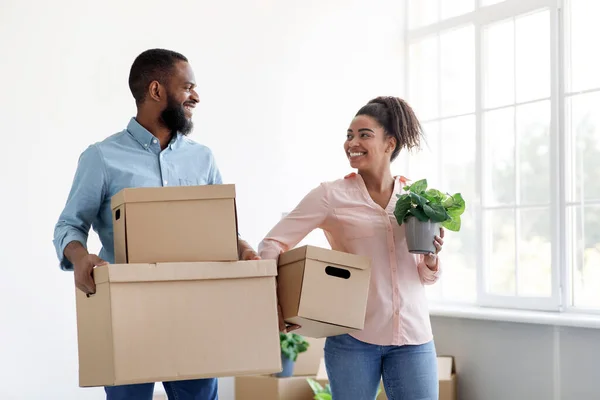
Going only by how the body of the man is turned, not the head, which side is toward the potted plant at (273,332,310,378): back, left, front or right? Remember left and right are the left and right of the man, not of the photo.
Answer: left

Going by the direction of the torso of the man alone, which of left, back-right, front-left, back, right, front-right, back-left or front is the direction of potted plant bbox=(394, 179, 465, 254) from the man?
front-left

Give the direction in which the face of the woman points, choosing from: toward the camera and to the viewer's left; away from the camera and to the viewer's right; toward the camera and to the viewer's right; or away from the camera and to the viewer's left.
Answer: toward the camera and to the viewer's left

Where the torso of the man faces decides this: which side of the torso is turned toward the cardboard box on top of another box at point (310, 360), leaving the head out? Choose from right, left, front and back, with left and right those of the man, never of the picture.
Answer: left

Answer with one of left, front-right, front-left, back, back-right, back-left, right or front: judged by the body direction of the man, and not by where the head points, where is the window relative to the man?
left

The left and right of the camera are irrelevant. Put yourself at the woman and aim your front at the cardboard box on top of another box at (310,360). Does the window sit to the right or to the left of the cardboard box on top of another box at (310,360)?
right

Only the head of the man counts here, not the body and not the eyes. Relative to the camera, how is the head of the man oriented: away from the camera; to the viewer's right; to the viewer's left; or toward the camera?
to the viewer's right

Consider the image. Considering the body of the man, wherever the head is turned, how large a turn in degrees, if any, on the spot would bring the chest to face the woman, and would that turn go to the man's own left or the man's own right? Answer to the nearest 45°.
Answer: approximately 45° to the man's own left

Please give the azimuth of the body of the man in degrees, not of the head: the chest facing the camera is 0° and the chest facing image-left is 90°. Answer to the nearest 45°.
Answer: approximately 315°
